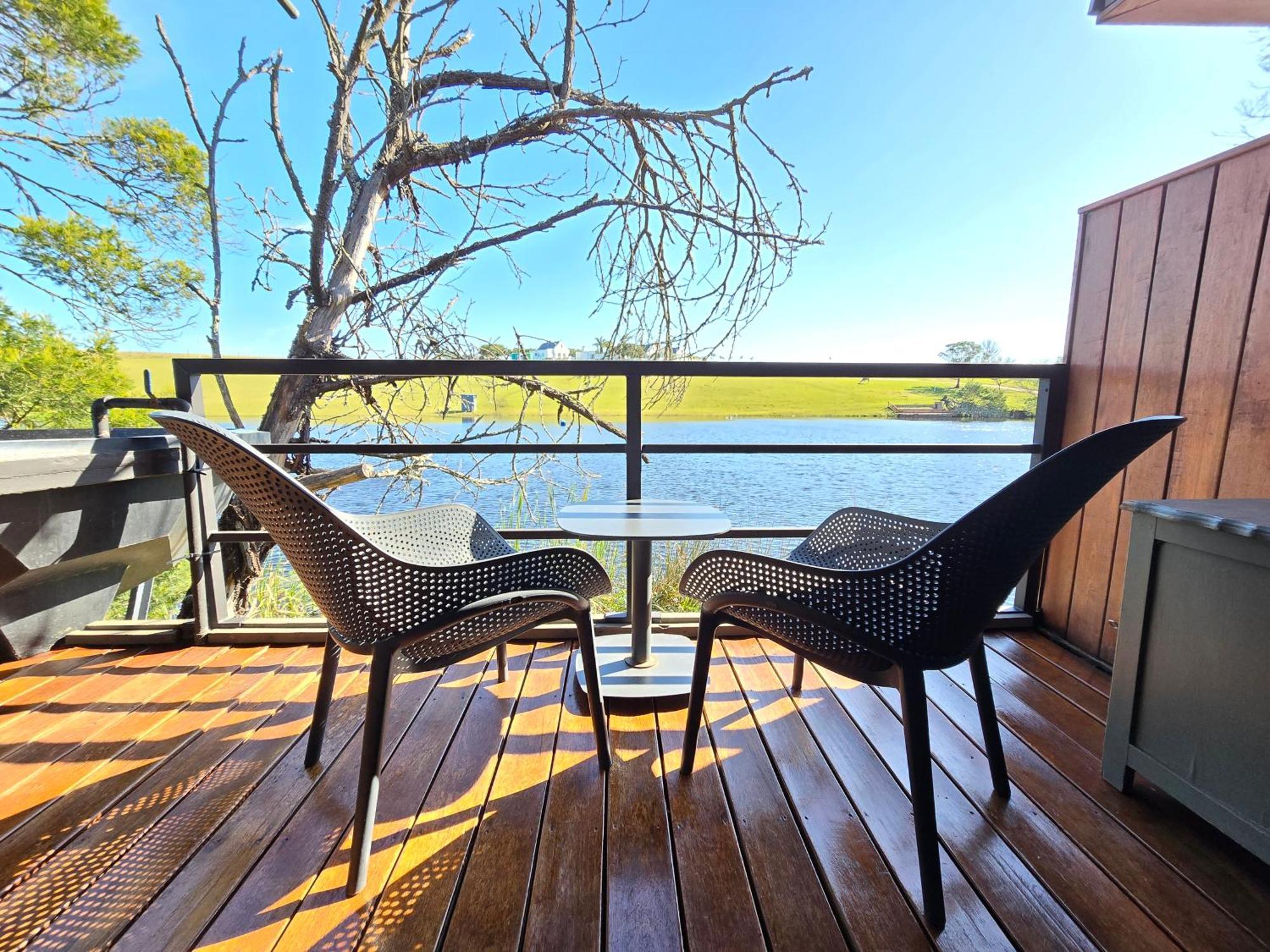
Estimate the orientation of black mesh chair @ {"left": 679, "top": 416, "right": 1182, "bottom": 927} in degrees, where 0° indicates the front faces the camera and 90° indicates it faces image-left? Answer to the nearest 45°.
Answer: approximately 135°

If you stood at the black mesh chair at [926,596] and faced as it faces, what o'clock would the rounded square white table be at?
The rounded square white table is roughly at 11 o'clock from the black mesh chair.

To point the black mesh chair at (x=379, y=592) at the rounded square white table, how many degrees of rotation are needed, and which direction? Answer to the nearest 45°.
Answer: approximately 45° to its right

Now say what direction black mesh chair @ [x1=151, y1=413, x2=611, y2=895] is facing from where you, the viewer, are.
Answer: facing away from the viewer and to the right of the viewer

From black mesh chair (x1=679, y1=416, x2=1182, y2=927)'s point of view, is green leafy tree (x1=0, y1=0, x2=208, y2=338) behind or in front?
in front

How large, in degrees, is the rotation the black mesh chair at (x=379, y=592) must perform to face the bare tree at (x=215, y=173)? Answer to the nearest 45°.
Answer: approximately 45° to its left

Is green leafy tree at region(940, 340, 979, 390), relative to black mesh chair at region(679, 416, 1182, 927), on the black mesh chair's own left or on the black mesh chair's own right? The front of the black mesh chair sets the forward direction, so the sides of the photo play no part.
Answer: on the black mesh chair's own right
